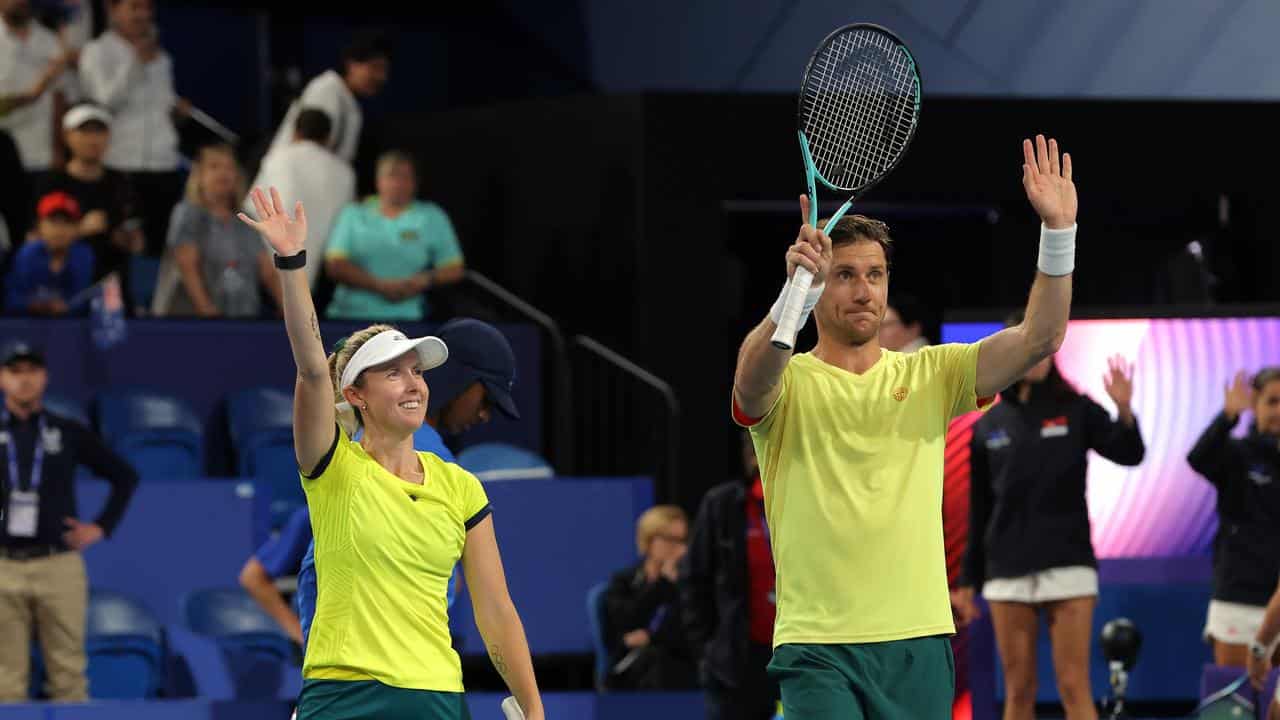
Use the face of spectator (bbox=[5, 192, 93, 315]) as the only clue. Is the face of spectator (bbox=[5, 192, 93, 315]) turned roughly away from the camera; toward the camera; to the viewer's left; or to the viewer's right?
toward the camera

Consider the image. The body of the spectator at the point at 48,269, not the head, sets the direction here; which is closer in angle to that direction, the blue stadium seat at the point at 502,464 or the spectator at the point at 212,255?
the blue stadium seat

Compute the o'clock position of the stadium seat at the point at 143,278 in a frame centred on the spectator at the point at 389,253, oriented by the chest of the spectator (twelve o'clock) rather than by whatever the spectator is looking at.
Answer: The stadium seat is roughly at 4 o'clock from the spectator.

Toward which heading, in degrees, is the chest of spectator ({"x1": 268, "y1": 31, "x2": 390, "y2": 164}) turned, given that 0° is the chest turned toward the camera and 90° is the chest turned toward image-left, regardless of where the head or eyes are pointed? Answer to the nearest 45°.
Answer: approximately 270°

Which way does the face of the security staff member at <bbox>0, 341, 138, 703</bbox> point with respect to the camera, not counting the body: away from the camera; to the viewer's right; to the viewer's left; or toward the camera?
toward the camera

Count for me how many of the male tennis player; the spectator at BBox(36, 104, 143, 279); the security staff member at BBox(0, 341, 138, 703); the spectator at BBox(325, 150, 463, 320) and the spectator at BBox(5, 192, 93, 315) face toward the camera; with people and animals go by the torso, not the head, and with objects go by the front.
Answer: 5

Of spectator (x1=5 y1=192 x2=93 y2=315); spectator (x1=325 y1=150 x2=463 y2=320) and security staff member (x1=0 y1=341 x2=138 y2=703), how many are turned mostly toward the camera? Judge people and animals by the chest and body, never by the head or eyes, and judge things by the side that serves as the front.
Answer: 3

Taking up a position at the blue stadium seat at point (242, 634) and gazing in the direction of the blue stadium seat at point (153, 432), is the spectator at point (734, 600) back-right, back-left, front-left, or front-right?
back-right

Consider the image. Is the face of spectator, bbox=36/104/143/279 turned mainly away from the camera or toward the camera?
toward the camera

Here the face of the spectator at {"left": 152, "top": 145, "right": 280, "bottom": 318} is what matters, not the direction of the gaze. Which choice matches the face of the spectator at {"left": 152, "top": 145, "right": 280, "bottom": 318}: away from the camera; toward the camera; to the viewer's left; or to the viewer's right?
toward the camera

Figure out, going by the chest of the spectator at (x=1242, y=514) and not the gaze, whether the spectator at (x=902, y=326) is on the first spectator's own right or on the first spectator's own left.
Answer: on the first spectator's own right

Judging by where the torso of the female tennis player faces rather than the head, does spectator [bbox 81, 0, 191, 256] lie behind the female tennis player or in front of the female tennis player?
behind

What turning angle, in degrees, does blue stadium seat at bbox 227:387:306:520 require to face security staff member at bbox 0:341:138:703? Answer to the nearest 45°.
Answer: approximately 90° to its right

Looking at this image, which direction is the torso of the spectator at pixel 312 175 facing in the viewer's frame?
away from the camera
